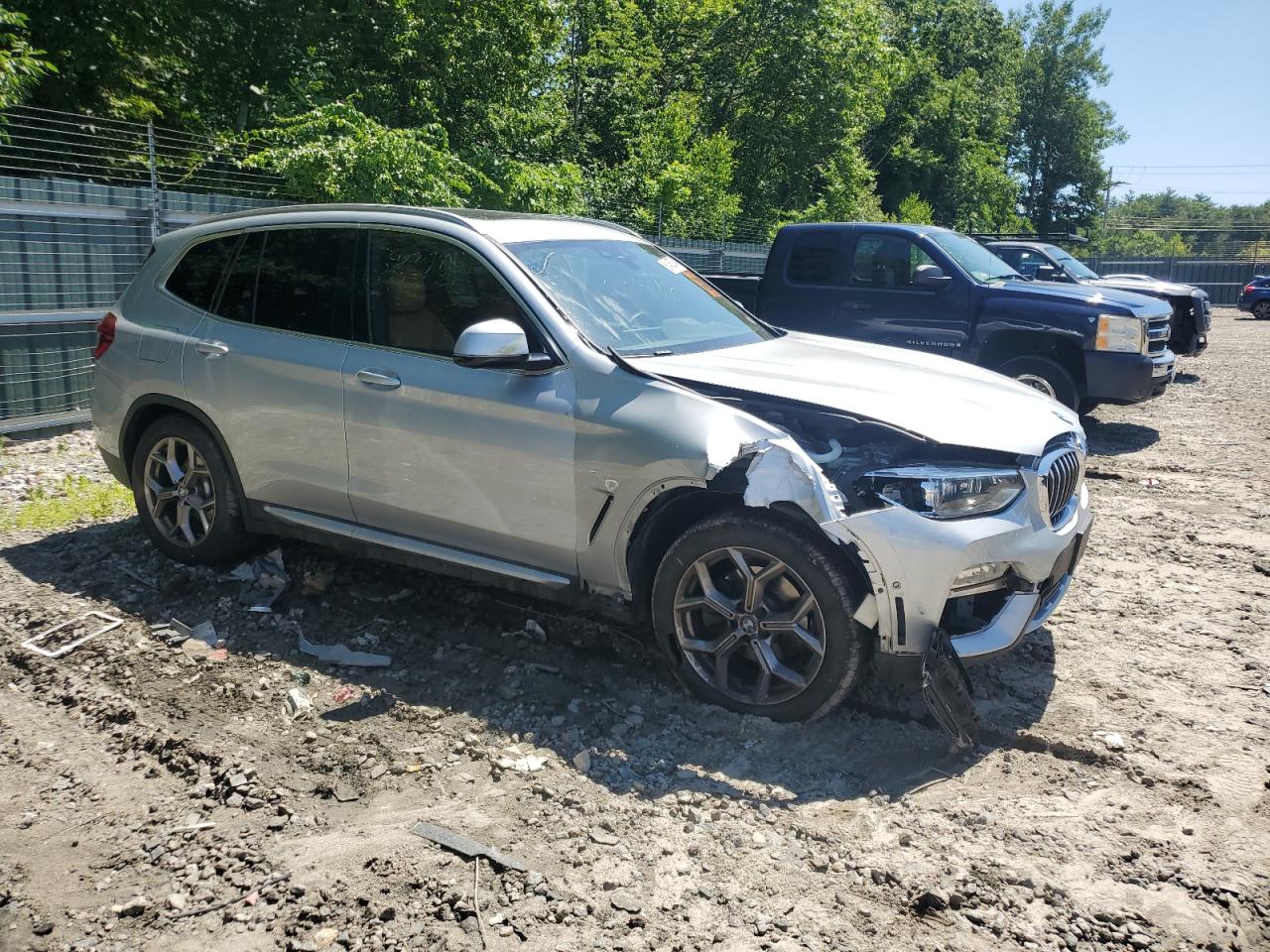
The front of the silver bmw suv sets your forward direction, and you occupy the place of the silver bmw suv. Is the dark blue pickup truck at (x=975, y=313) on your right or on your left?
on your left

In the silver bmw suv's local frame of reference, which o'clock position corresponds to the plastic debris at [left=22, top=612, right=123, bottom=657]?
The plastic debris is roughly at 5 o'clock from the silver bmw suv.

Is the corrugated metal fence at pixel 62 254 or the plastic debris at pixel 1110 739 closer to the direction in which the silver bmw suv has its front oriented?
the plastic debris

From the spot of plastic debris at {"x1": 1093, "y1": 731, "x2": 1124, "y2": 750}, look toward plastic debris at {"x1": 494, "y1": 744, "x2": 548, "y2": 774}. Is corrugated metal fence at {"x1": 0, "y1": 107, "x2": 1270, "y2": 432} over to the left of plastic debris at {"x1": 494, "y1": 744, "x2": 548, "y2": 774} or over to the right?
right

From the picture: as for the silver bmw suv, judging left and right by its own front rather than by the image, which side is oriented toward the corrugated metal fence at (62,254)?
back

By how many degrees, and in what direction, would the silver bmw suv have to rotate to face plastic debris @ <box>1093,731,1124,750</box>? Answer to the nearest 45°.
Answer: approximately 45° to its left

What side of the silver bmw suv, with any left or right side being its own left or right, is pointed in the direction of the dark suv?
left

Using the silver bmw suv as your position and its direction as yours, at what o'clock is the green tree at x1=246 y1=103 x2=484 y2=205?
The green tree is roughly at 7 o'clock from the silver bmw suv.

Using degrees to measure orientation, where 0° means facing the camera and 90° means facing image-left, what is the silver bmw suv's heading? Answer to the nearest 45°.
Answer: approximately 315°

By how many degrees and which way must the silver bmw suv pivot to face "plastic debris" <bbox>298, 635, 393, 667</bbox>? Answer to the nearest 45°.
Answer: approximately 135° to its right
